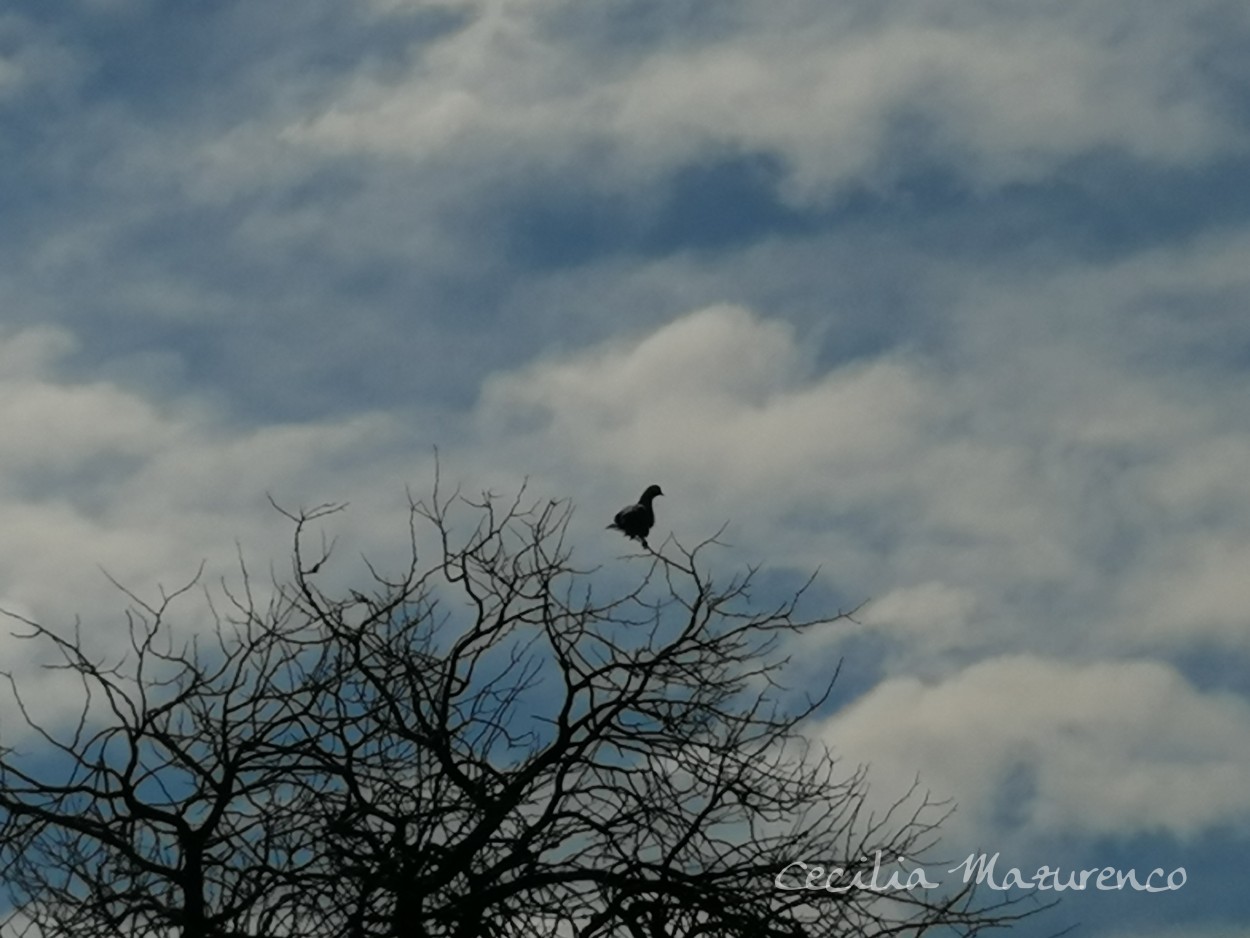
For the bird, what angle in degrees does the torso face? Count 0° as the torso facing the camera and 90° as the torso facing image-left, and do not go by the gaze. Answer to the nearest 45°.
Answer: approximately 270°
